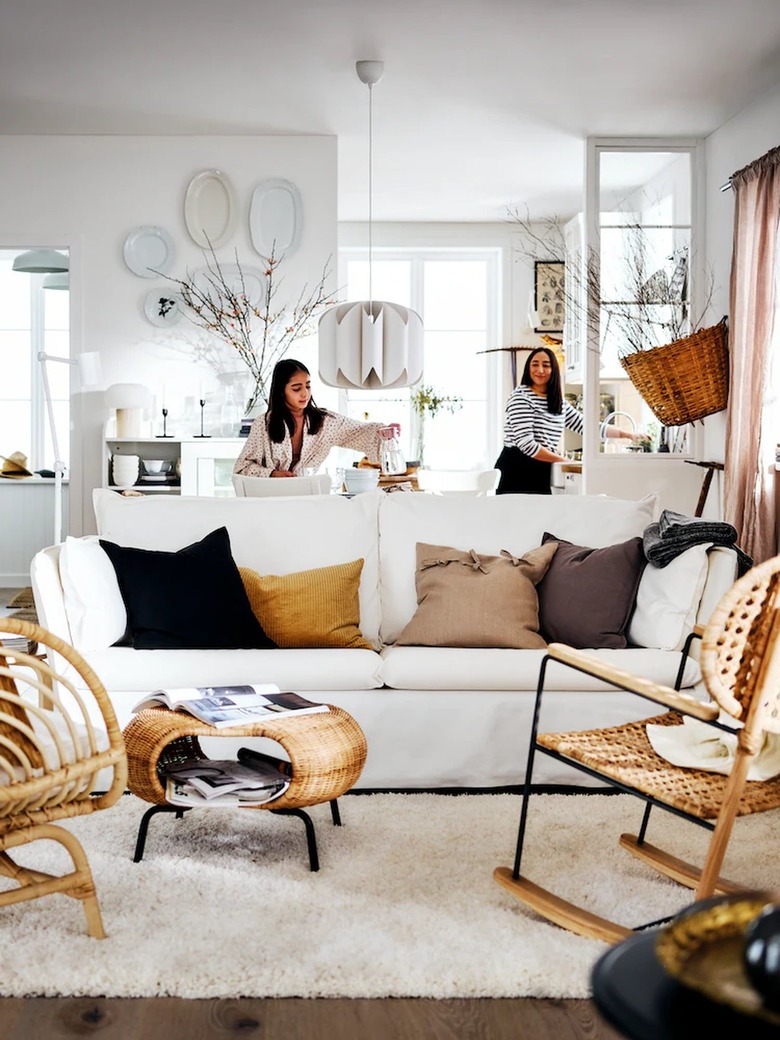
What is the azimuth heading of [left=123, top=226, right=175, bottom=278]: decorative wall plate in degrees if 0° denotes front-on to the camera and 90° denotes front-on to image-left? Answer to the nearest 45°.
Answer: approximately 0°

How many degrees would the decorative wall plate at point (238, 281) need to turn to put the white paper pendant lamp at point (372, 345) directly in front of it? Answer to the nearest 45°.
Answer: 0° — it already faces it

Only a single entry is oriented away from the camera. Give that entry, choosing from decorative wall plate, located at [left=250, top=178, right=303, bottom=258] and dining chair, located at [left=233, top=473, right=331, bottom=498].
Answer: the dining chair

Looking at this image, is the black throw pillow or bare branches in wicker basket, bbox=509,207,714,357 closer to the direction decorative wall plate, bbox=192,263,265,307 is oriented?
the black throw pillow

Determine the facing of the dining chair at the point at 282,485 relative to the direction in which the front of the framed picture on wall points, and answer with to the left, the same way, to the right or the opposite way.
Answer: the opposite way

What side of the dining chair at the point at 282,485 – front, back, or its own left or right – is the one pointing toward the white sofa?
back

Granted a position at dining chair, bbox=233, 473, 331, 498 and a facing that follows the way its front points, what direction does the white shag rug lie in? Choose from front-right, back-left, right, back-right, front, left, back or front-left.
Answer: back
